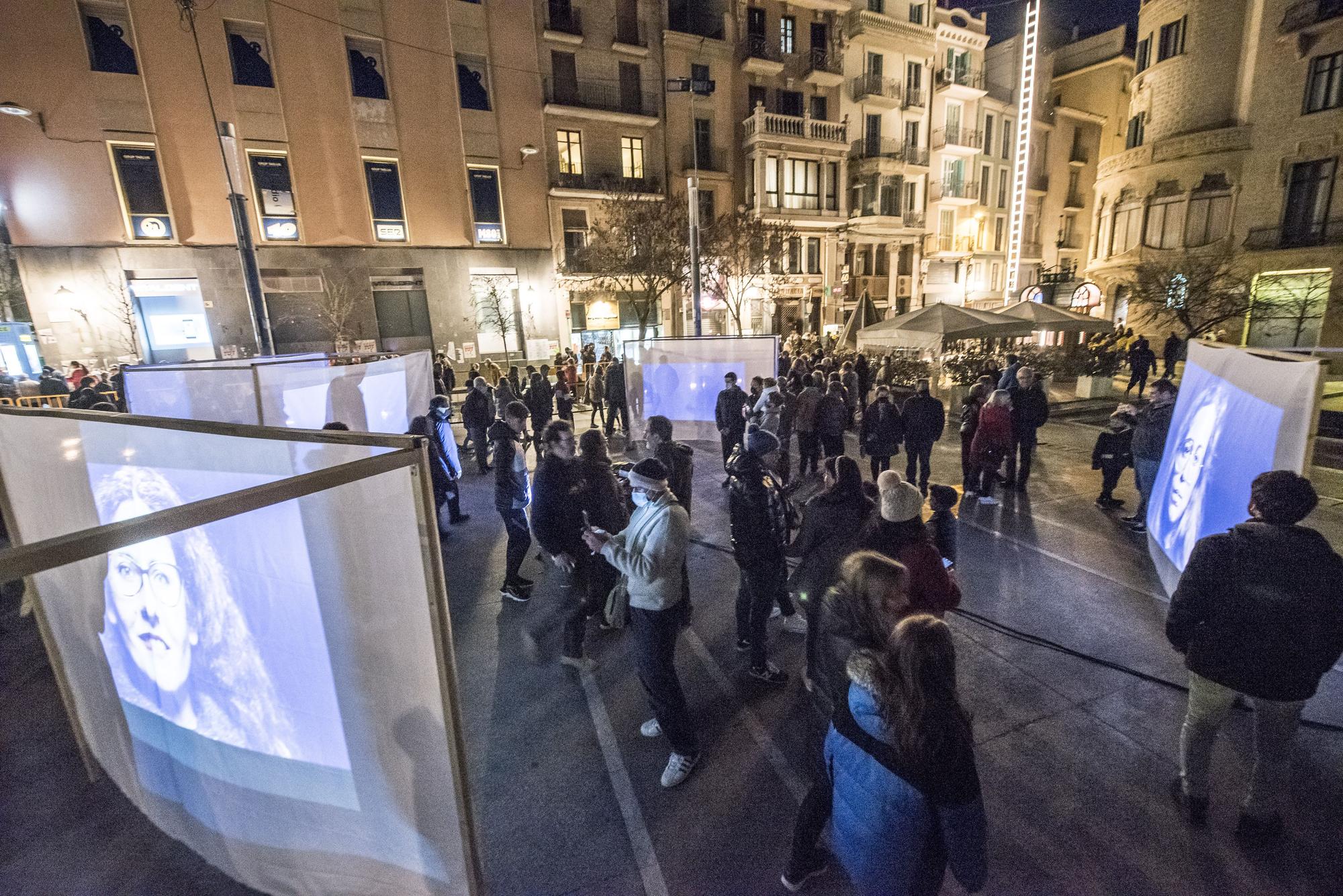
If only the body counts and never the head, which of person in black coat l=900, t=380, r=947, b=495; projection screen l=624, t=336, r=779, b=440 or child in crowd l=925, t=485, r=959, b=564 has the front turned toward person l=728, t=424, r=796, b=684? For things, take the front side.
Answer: the projection screen

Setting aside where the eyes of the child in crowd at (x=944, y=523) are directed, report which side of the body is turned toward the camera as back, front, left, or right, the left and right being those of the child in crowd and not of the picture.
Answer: back

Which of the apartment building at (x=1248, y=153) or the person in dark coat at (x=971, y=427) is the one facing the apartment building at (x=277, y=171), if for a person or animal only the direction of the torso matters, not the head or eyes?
the apartment building at (x=1248, y=153)

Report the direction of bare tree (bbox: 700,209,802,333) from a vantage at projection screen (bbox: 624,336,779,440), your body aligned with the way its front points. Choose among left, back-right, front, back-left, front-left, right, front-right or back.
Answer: back

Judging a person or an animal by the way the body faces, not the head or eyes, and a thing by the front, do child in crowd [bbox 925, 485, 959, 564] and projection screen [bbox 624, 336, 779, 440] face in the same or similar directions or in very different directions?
very different directions

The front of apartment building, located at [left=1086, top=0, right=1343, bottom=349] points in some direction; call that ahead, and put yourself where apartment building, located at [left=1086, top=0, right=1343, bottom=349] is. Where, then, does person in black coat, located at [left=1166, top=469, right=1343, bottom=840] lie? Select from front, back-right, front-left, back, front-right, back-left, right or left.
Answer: front-left

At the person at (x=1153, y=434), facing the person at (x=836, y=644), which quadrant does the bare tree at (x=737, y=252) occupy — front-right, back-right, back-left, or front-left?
back-right

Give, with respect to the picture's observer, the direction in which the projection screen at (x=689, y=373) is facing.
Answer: facing the viewer
